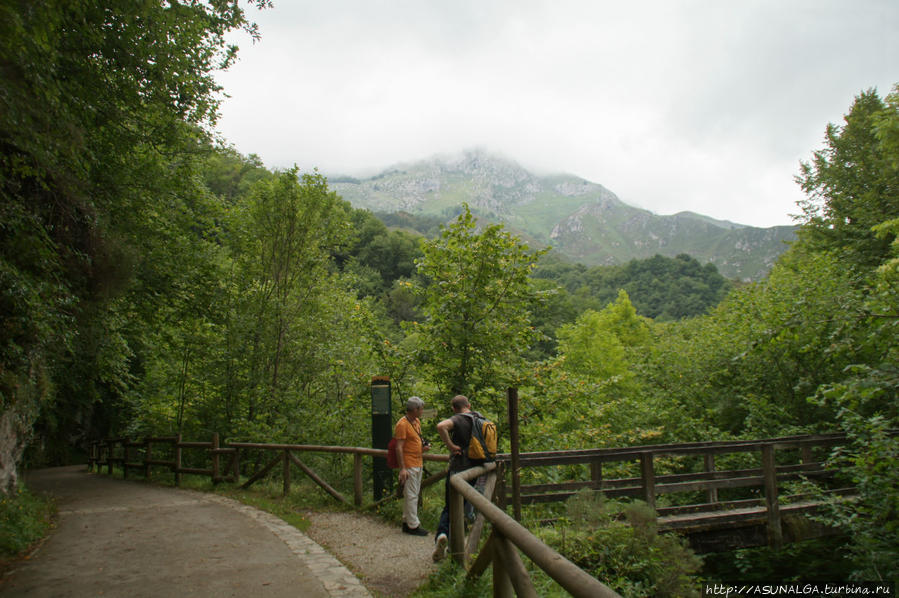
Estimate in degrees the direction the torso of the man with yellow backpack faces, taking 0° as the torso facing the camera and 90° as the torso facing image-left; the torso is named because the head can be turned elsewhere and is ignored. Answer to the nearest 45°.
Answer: approximately 135°

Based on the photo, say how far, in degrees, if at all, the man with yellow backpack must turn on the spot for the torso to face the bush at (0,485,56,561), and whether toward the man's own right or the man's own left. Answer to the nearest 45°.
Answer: approximately 45° to the man's own left

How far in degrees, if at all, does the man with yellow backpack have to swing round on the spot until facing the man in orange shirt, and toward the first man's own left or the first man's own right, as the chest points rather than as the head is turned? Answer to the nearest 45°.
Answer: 0° — they already face them

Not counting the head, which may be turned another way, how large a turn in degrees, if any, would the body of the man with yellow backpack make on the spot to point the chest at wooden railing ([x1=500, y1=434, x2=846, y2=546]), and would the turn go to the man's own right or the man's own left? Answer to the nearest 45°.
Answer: approximately 90° to the man's own right

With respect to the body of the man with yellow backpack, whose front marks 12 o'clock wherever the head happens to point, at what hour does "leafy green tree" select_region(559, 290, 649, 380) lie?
The leafy green tree is roughly at 2 o'clock from the man with yellow backpack.

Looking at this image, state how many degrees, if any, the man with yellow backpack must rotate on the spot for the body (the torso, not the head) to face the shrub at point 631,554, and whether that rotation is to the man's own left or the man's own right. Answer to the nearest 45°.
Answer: approximately 135° to the man's own right

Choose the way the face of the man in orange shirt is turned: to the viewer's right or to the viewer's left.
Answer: to the viewer's right

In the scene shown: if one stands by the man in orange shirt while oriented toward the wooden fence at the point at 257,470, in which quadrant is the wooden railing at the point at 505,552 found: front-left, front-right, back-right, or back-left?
back-left

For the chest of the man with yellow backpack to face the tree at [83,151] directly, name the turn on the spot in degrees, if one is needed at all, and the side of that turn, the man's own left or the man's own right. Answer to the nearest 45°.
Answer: approximately 45° to the man's own left

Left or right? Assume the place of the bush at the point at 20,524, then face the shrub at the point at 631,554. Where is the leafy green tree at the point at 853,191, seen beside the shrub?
left

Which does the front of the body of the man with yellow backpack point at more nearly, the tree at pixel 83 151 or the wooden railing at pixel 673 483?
the tree

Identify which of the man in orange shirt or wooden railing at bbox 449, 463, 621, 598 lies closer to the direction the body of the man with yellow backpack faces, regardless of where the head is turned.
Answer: the man in orange shirt
